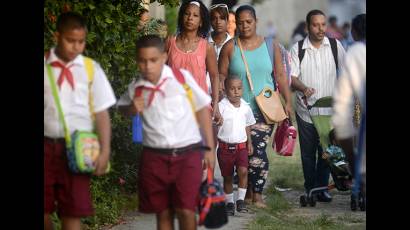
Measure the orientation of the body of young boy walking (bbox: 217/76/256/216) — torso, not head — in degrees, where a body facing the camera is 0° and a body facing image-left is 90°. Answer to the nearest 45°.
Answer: approximately 0°

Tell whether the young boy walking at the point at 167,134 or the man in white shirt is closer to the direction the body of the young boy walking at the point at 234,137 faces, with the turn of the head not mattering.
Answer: the young boy walking

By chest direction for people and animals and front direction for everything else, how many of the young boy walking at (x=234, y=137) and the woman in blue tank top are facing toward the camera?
2

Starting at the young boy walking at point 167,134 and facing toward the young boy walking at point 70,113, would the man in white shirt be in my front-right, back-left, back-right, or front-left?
back-right

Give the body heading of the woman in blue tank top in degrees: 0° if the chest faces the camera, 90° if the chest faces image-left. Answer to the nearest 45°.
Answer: approximately 0°

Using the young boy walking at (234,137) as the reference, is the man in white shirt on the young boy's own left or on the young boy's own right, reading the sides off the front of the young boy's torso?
on the young boy's own left
